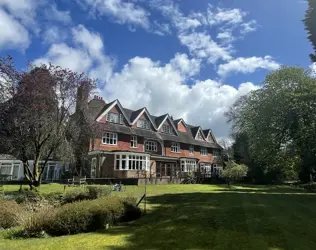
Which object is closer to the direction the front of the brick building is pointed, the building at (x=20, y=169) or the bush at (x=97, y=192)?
the bush

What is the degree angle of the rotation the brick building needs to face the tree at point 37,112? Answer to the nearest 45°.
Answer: approximately 45° to its right

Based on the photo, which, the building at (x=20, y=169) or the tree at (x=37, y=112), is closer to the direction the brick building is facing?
the tree

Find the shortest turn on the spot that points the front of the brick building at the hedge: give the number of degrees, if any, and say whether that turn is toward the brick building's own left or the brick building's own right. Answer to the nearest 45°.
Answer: approximately 45° to the brick building's own right

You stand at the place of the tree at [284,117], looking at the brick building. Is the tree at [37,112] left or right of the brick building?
left

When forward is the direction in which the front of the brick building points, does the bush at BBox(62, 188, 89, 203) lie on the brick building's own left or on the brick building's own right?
on the brick building's own right

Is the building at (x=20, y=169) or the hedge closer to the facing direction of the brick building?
the hedge

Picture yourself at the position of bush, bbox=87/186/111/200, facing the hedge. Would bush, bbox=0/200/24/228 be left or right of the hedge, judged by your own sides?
right

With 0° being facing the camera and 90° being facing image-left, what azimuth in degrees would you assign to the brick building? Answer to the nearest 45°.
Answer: approximately 315°
